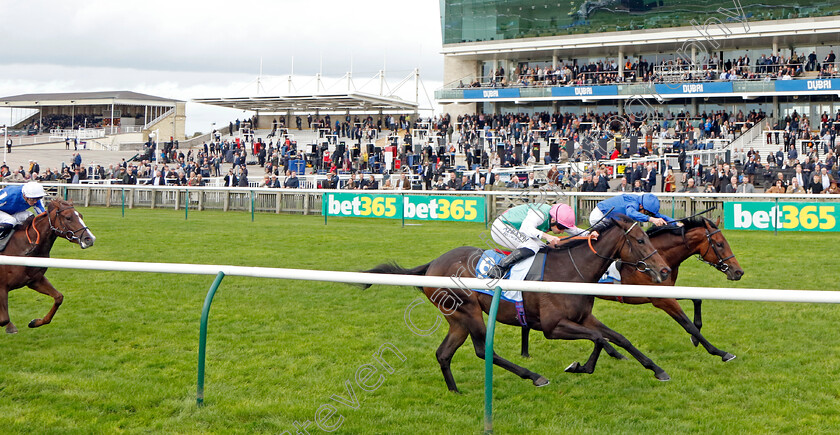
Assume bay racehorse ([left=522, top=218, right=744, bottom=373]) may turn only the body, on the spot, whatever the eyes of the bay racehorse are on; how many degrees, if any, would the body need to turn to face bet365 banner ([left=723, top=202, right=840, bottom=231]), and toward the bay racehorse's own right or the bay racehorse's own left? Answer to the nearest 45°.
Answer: approximately 90° to the bay racehorse's own left

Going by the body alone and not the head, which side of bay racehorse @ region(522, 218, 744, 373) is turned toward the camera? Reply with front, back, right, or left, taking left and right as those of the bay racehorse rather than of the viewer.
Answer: right

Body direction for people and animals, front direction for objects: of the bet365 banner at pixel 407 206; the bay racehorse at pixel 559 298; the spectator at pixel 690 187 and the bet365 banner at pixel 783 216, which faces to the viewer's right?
the bay racehorse

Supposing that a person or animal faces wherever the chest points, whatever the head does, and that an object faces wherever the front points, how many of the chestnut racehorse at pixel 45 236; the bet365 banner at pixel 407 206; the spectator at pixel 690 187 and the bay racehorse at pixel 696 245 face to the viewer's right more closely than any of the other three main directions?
2

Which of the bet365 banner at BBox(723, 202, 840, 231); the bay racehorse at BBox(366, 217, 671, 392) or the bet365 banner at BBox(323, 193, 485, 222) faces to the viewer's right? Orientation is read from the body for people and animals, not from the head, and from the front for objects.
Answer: the bay racehorse

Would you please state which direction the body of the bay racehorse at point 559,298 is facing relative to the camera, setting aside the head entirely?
to the viewer's right

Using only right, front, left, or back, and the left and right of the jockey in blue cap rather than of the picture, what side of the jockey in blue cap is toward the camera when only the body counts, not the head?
right

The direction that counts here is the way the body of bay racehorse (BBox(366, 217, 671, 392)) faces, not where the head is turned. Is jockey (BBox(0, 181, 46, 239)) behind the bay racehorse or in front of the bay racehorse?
behind
